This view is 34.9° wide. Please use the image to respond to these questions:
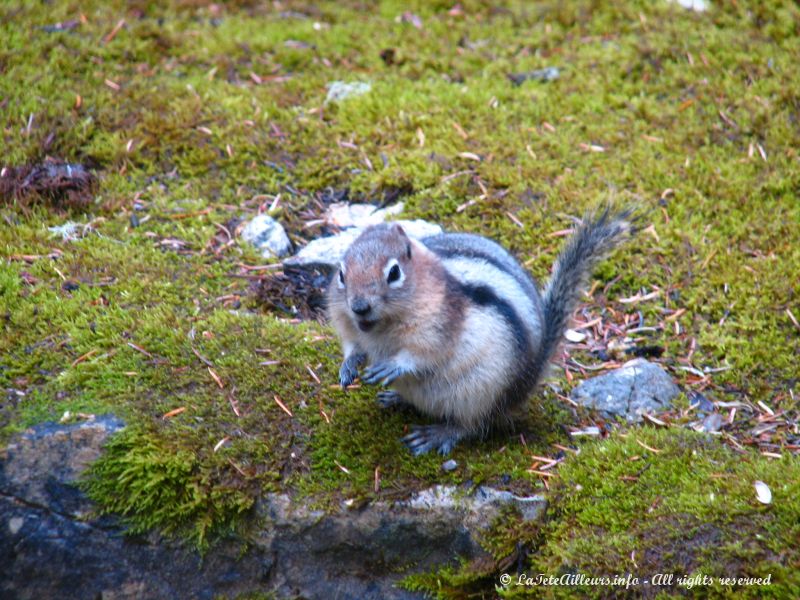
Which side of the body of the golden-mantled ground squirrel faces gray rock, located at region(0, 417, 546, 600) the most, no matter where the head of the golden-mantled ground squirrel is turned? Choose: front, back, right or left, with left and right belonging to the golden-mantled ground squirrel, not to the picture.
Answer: front

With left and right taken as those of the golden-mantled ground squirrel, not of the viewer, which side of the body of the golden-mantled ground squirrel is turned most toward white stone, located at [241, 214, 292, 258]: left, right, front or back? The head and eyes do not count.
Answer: right

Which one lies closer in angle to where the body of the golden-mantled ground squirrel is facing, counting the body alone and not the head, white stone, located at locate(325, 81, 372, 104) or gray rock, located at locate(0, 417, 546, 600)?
the gray rock

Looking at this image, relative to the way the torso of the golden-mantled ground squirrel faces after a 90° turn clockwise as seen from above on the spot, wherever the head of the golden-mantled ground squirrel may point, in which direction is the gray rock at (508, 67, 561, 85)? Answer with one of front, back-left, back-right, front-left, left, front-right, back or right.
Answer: front-right

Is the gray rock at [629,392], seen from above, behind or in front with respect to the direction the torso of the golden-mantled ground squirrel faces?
behind

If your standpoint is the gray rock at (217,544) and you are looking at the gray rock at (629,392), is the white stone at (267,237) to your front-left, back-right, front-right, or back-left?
front-left

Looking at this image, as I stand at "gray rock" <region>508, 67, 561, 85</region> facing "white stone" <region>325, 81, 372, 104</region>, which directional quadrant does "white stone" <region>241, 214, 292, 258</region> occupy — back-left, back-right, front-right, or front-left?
front-left

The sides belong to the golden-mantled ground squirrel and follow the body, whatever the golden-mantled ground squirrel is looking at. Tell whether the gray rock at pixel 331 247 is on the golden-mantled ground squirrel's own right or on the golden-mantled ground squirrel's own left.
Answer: on the golden-mantled ground squirrel's own right

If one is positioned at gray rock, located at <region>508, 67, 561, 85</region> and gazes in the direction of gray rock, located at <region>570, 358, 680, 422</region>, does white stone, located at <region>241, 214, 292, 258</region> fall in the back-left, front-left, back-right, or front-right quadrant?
front-right

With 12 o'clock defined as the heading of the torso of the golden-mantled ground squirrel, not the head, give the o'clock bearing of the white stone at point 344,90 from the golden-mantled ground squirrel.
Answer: The white stone is roughly at 4 o'clock from the golden-mantled ground squirrel.

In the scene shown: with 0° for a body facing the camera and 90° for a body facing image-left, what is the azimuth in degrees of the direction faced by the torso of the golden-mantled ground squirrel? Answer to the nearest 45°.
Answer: approximately 45°
